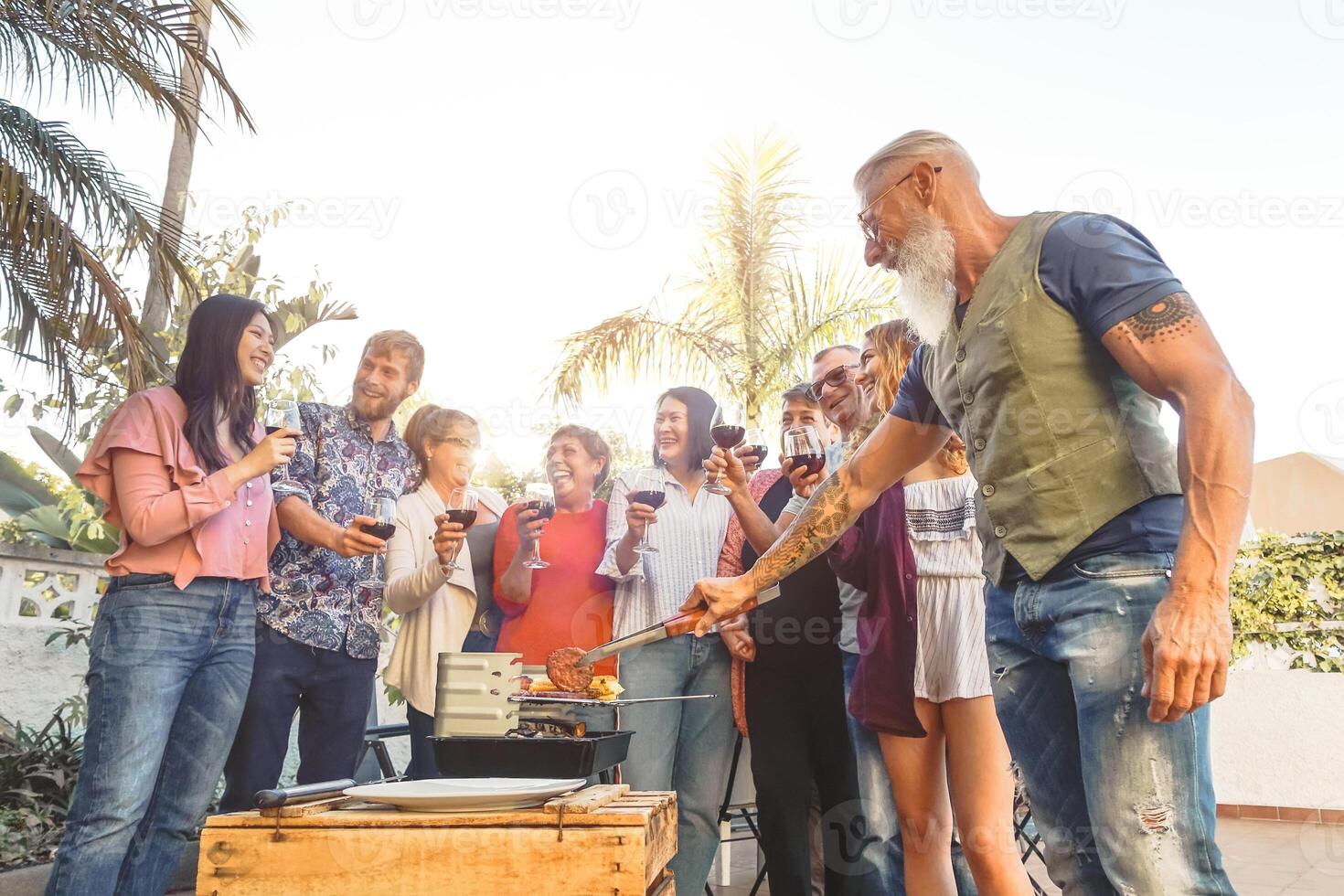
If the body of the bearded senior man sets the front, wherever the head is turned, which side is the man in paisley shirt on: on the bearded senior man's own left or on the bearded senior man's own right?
on the bearded senior man's own right

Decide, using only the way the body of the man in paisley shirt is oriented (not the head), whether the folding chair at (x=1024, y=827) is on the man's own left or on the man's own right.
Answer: on the man's own left

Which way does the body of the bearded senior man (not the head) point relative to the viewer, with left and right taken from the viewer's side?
facing the viewer and to the left of the viewer

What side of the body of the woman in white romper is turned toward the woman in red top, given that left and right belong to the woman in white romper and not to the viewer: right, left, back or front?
right

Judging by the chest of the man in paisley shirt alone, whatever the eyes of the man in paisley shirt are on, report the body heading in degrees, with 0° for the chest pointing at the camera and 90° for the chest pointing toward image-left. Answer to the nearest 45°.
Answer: approximately 315°

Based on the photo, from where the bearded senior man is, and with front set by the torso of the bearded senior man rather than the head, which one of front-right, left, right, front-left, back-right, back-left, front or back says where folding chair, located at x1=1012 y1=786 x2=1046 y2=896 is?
back-right

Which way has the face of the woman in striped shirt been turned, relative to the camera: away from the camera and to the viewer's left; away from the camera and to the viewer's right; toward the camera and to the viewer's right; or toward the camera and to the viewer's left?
toward the camera and to the viewer's left

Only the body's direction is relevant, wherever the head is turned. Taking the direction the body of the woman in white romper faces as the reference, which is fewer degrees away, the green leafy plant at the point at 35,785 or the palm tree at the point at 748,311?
the green leafy plant

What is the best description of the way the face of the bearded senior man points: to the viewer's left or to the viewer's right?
to the viewer's left

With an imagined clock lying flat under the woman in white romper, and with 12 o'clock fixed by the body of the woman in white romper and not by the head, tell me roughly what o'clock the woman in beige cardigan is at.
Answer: The woman in beige cardigan is roughly at 2 o'clock from the woman in white romper.

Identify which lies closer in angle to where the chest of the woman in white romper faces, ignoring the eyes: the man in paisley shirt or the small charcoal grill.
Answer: the small charcoal grill

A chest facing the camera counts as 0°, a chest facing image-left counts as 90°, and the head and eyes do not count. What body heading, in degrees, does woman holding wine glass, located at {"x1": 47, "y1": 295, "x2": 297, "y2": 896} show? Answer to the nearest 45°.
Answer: approximately 315°

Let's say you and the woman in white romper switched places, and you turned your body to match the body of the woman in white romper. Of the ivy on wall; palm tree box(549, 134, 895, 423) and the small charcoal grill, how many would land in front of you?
1

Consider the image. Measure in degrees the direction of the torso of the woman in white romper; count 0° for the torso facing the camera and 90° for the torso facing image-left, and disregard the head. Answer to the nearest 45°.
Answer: approximately 45°

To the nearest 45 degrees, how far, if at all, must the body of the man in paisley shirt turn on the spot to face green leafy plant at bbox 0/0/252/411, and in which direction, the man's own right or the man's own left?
approximately 180°

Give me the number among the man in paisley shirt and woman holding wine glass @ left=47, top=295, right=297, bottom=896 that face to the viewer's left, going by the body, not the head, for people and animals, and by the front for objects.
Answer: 0

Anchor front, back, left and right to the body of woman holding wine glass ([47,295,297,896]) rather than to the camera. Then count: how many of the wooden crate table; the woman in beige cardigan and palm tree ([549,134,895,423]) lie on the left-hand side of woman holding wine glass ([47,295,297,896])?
2

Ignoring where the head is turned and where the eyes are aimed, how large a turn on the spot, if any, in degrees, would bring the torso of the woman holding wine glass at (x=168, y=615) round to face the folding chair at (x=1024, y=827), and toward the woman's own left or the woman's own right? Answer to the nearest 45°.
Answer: approximately 45° to the woman's own left
